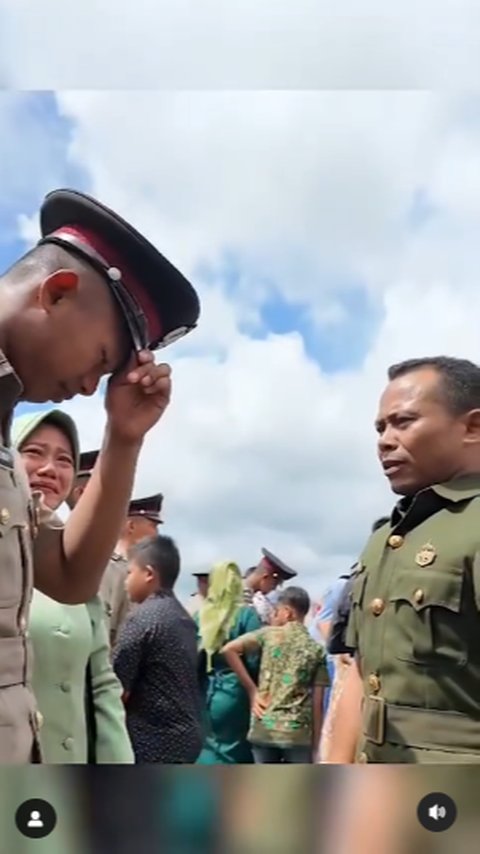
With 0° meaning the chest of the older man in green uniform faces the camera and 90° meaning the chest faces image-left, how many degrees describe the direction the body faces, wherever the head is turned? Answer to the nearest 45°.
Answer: approximately 45°

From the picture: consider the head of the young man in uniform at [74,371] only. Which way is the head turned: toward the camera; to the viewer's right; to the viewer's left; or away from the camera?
to the viewer's right
